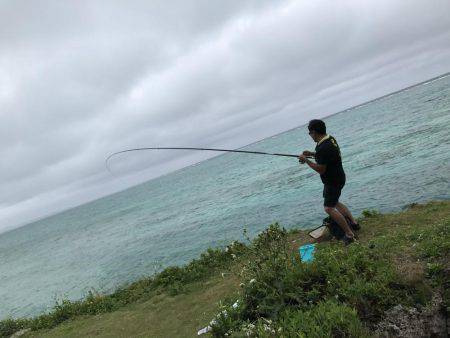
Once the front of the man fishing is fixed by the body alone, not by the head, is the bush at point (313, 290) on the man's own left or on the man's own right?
on the man's own left

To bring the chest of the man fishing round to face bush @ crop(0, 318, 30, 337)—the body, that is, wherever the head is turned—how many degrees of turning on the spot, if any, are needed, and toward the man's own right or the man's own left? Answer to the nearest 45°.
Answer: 0° — they already face it

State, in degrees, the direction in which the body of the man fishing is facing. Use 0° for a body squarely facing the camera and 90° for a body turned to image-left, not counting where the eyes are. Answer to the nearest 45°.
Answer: approximately 90°

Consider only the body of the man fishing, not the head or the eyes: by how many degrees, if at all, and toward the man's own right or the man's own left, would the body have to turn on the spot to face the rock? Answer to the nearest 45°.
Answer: approximately 90° to the man's own left
